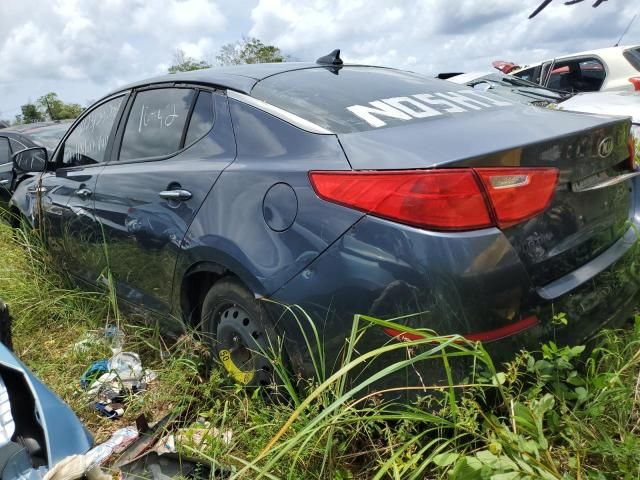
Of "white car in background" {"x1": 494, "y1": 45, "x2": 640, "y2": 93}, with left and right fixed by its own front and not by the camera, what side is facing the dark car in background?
left

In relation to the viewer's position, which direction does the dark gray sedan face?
facing away from the viewer and to the left of the viewer

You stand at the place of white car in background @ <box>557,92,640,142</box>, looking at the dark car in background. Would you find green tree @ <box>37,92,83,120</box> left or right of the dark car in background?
right

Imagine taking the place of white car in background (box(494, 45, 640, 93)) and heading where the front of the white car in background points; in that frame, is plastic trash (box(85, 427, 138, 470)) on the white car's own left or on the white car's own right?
on the white car's own left

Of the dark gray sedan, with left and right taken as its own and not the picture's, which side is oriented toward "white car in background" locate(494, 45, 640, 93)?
right
